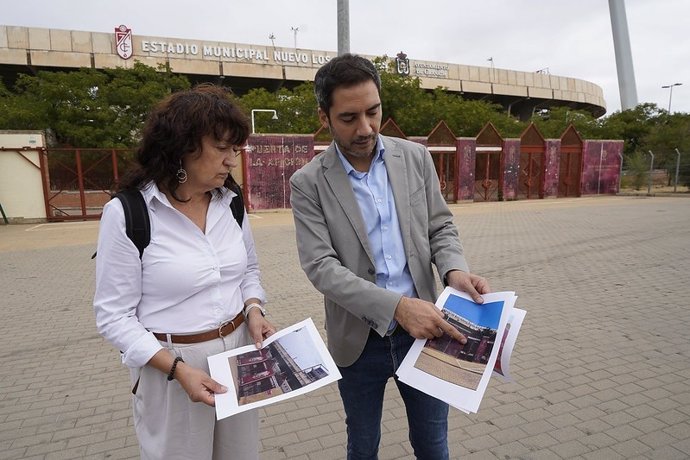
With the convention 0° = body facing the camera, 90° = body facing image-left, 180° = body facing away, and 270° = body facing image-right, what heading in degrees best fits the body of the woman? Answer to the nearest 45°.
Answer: approximately 315°

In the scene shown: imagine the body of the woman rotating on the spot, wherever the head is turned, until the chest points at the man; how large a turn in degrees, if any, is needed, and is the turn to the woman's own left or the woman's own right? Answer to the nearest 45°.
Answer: approximately 45° to the woman's own left

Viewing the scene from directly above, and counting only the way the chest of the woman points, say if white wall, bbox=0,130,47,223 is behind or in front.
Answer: behind

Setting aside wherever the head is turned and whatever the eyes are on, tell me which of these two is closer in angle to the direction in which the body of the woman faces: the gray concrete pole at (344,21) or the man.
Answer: the man
